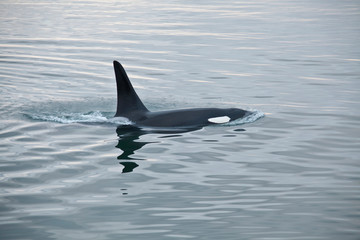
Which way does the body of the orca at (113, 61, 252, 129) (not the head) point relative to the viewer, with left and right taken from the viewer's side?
facing to the right of the viewer
